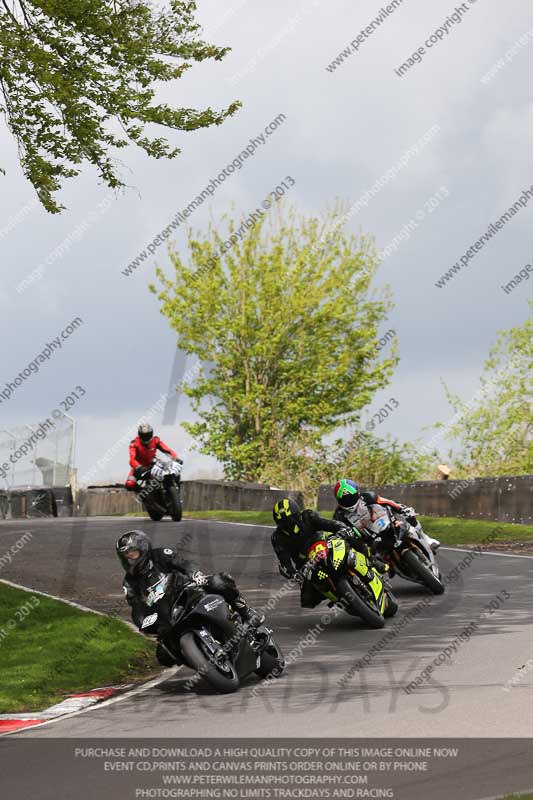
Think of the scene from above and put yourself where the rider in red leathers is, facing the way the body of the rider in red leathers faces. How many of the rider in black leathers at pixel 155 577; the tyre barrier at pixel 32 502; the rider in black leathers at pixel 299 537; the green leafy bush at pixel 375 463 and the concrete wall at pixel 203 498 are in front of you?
2

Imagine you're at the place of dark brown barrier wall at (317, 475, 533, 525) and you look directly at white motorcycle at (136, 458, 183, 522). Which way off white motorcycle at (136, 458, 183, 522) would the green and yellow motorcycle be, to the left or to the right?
left

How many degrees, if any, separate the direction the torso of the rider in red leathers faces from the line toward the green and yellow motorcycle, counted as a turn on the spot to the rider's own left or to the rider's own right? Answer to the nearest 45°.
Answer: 0° — they already face it

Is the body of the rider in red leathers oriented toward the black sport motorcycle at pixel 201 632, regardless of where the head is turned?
yes

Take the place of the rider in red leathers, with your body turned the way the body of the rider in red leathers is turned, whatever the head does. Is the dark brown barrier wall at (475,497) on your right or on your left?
on your left

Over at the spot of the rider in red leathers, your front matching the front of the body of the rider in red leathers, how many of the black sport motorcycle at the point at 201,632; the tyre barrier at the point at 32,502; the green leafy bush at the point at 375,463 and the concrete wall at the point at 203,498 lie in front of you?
1

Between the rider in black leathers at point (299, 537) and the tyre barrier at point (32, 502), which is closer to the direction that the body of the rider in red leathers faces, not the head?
the rider in black leathers

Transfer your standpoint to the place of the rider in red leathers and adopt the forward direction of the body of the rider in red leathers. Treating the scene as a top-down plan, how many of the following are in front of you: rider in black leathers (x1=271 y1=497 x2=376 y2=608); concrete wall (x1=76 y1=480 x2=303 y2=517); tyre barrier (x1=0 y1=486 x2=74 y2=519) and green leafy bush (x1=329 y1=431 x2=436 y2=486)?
1

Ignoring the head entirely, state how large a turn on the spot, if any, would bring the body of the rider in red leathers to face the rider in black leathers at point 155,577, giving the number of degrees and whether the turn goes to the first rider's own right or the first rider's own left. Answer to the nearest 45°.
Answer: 0° — they already face them

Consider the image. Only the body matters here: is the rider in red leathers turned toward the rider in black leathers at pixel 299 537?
yes

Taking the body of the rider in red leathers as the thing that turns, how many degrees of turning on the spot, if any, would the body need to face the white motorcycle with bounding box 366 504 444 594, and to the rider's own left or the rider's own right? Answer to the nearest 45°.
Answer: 0° — they already face it

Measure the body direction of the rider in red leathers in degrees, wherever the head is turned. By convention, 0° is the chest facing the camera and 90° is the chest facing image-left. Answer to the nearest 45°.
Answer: approximately 0°

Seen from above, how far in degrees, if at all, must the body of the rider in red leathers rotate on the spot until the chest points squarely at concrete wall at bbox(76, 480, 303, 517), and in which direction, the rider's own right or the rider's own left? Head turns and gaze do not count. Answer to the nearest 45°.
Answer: approximately 180°
